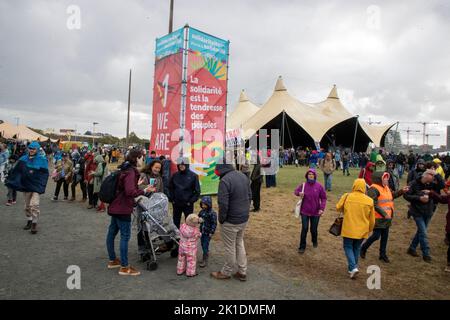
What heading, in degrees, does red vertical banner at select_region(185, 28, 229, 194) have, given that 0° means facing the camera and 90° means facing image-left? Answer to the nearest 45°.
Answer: approximately 315°

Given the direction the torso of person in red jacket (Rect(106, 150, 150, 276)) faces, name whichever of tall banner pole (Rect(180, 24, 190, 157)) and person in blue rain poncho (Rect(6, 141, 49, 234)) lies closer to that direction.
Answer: the tall banner pole

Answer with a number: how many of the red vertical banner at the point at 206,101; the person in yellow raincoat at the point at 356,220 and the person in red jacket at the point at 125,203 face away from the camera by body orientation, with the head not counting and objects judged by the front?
1

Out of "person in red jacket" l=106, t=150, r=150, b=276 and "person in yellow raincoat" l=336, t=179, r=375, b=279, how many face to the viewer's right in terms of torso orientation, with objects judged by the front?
1

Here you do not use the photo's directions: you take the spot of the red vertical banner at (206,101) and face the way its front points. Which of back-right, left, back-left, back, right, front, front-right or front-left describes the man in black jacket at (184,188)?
front-right

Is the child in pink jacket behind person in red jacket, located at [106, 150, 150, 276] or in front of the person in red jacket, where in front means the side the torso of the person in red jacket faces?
in front

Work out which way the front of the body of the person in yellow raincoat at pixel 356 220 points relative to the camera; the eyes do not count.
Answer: away from the camera

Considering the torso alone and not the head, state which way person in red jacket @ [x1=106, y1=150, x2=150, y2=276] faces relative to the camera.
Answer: to the viewer's right

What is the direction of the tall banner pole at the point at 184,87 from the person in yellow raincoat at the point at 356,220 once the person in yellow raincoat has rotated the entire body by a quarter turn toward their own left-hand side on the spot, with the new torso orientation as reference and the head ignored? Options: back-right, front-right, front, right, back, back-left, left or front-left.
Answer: front-right
